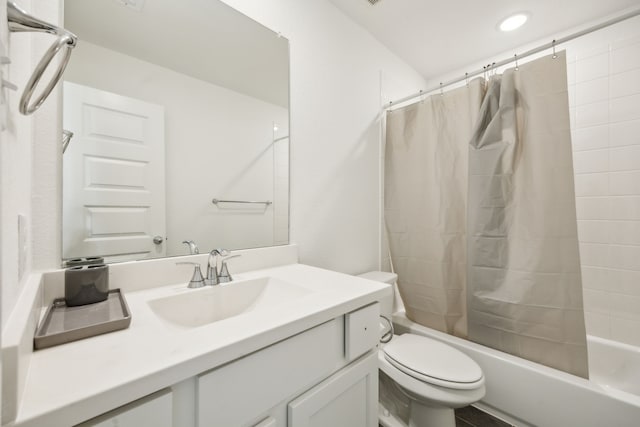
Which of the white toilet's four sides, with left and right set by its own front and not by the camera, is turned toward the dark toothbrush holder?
right

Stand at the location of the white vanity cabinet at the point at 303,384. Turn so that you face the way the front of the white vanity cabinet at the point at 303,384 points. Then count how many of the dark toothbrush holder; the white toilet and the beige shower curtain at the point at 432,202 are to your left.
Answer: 2

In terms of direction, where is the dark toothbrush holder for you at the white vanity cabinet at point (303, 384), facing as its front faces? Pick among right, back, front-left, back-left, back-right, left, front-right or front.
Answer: back-right

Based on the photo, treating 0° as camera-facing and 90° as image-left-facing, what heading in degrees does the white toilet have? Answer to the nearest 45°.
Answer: approximately 315°
